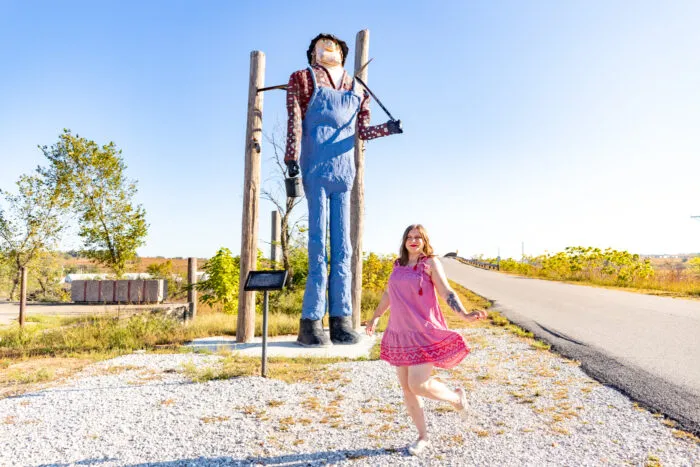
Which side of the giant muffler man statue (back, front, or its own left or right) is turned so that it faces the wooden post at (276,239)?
back

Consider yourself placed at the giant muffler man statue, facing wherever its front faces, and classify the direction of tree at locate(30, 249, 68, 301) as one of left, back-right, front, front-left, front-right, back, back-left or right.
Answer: back-right

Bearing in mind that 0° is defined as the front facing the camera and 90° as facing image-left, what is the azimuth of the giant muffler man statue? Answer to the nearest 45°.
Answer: approximately 0°

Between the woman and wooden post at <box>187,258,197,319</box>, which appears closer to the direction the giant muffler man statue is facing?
the woman

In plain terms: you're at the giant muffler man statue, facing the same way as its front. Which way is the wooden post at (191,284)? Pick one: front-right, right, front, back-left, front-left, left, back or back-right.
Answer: back-right

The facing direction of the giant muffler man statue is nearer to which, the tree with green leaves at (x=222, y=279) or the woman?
the woman

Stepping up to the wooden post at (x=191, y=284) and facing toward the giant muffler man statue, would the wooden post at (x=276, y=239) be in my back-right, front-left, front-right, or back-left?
back-left

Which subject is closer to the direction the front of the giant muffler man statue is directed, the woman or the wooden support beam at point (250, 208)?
the woman

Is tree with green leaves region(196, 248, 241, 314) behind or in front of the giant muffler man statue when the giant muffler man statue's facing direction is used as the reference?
behind
